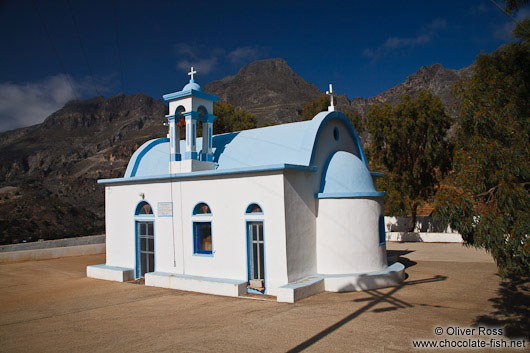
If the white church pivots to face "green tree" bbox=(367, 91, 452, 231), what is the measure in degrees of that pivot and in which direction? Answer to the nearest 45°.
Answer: approximately 180°

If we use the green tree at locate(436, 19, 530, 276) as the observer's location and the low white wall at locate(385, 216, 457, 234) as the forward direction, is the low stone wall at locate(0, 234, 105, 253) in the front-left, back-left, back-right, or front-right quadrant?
front-left

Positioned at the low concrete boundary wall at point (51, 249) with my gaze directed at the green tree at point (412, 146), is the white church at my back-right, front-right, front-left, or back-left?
front-right

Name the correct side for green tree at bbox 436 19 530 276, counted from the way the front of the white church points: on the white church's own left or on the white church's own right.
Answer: on the white church's own left

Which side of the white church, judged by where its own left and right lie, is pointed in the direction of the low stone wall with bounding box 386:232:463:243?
back

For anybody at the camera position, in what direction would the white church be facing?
facing the viewer and to the left of the viewer

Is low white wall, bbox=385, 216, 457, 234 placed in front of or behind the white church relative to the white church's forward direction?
behind

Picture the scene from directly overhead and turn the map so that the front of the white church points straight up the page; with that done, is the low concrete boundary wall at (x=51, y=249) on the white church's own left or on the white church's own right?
on the white church's own right
